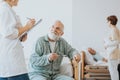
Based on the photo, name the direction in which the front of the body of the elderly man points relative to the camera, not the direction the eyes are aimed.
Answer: toward the camera

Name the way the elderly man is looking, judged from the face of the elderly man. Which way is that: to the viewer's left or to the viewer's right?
to the viewer's left

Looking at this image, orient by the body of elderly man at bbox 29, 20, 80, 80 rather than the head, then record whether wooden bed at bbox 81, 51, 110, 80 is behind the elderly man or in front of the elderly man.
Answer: behind
